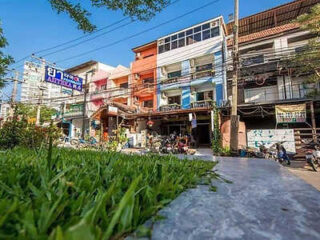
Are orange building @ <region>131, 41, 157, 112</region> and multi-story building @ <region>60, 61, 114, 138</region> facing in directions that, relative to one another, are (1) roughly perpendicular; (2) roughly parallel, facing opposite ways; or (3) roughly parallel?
roughly parallel

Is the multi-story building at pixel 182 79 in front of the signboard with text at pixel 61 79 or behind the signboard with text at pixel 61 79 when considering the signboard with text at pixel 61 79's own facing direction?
in front

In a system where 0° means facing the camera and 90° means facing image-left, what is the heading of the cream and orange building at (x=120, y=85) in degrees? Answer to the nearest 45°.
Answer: approximately 45°

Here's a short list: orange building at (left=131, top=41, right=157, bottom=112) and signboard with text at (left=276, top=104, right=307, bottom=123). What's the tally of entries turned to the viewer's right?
0

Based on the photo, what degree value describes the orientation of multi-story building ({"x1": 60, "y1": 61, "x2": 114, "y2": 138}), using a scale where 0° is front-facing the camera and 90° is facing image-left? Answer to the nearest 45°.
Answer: approximately 45°

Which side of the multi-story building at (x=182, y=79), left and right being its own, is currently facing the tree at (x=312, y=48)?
left

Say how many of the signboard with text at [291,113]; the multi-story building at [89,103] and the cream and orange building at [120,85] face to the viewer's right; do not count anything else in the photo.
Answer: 0

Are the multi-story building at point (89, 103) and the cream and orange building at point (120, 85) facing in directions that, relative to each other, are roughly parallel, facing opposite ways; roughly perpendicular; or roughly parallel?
roughly parallel

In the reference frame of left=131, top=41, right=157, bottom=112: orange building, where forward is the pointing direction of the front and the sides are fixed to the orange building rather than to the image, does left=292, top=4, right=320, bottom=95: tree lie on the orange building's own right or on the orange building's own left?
on the orange building's own left

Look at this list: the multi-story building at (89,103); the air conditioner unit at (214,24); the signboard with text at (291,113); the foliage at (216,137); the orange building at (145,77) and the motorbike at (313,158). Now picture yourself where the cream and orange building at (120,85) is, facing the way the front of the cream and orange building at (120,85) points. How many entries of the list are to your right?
1

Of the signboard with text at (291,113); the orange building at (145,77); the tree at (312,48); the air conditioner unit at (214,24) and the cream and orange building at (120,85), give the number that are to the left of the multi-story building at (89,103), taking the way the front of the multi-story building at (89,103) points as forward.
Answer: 5

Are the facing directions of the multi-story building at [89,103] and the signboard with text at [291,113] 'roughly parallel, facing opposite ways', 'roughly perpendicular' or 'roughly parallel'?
roughly parallel

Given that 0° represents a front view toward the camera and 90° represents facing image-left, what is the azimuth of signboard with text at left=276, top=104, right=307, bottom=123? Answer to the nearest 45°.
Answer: approximately 0°

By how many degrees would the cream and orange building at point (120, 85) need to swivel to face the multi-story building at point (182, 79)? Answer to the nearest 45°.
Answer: approximately 90° to its left

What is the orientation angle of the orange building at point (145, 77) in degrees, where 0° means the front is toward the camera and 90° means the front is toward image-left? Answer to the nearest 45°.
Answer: approximately 45°

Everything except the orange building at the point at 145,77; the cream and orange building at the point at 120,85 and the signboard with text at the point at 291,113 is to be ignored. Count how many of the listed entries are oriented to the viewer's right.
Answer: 0

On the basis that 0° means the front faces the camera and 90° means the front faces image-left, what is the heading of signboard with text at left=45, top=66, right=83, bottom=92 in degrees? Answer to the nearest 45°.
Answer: approximately 315°

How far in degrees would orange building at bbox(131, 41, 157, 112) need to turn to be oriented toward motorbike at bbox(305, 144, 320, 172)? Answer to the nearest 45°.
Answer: approximately 90° to its left
